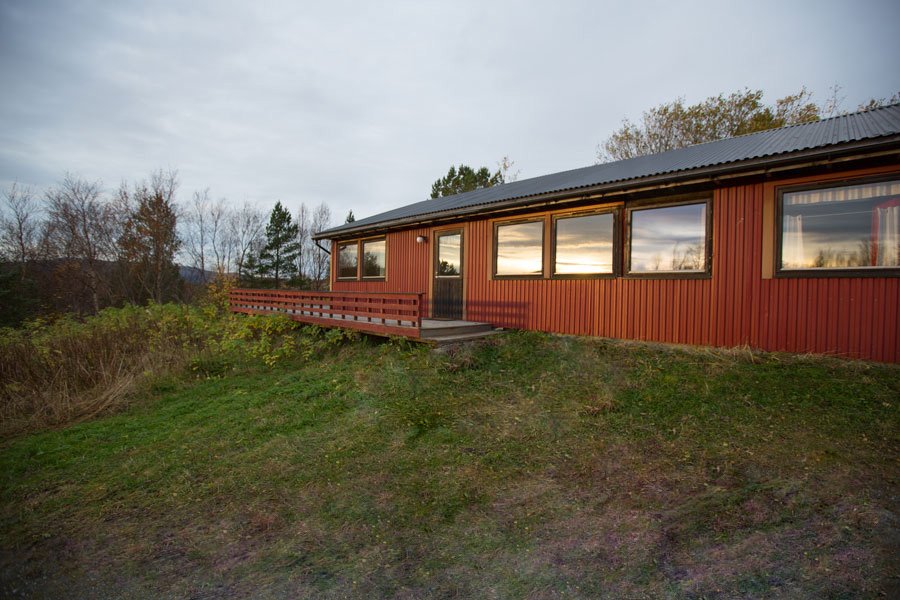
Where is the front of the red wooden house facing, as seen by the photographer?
facing the viewer and to the left of the viewer

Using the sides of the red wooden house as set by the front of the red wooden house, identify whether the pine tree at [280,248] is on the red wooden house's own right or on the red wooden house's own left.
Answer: on the red wooden house's own right
